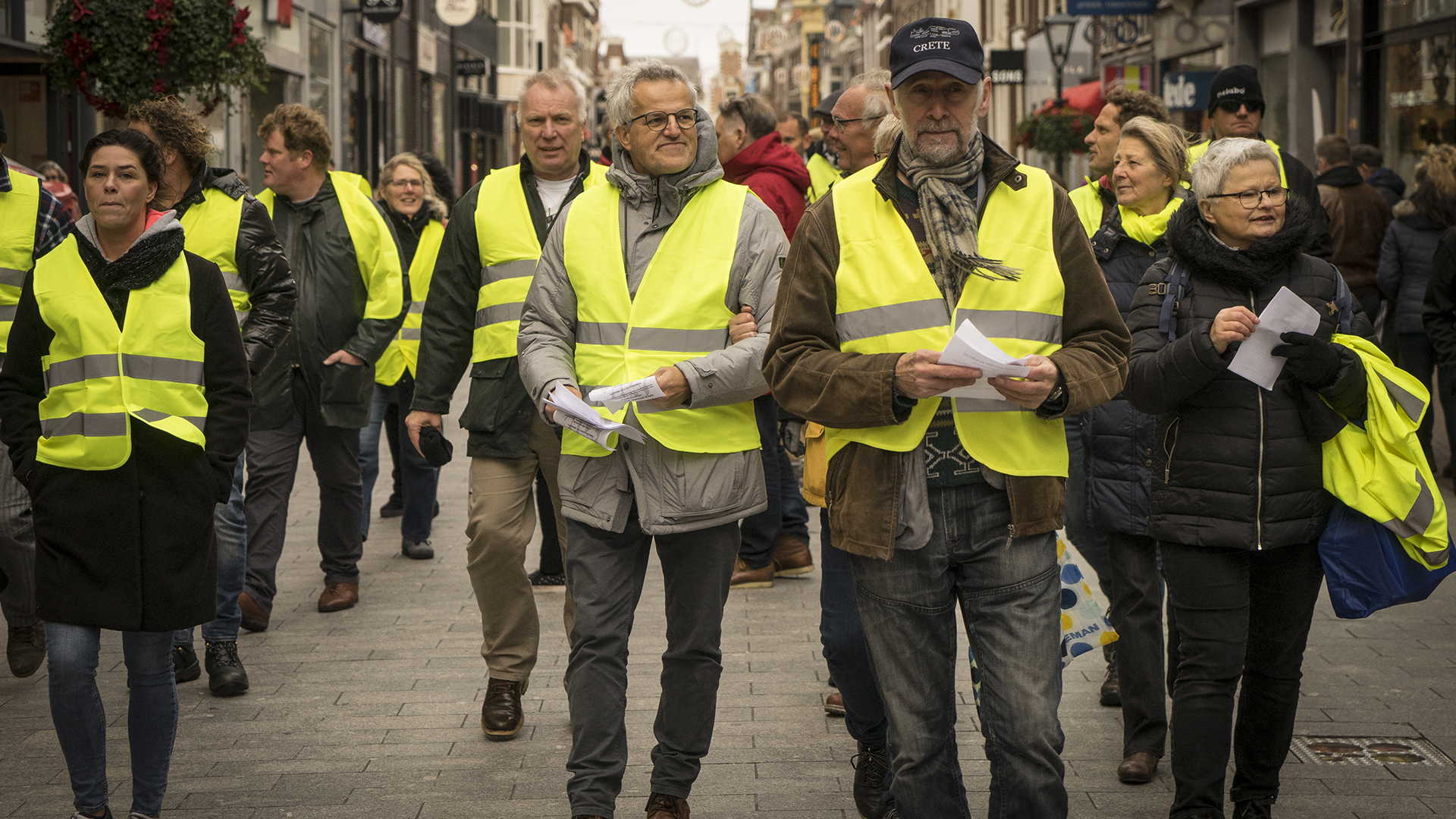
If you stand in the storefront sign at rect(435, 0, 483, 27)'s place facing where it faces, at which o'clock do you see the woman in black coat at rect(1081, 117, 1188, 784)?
The woman in black coat is roughly at 12 o'clock from the storefront sign.

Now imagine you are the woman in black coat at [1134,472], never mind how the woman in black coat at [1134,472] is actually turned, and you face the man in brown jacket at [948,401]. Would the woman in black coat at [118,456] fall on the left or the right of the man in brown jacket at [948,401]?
right

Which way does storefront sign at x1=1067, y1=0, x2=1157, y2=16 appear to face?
toward the camera

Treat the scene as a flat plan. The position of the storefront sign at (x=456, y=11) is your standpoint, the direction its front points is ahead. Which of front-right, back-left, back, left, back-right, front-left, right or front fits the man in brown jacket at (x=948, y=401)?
front

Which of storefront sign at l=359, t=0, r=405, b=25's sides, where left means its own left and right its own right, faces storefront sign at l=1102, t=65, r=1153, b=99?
left

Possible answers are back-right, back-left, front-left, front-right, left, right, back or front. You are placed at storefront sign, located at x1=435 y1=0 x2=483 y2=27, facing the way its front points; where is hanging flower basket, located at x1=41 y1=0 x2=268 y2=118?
front

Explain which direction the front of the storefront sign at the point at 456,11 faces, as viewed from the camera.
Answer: facing the viewer

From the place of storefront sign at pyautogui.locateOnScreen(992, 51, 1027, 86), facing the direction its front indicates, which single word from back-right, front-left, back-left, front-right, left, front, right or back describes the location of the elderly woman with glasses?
front

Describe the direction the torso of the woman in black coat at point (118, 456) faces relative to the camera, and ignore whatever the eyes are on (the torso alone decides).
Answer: toward the camera

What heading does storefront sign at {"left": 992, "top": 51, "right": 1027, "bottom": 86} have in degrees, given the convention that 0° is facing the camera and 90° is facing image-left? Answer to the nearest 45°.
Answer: approximately 0°

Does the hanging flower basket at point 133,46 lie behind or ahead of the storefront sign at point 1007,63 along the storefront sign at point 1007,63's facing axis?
ahead

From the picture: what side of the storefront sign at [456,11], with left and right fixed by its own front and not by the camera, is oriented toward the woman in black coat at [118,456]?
front
